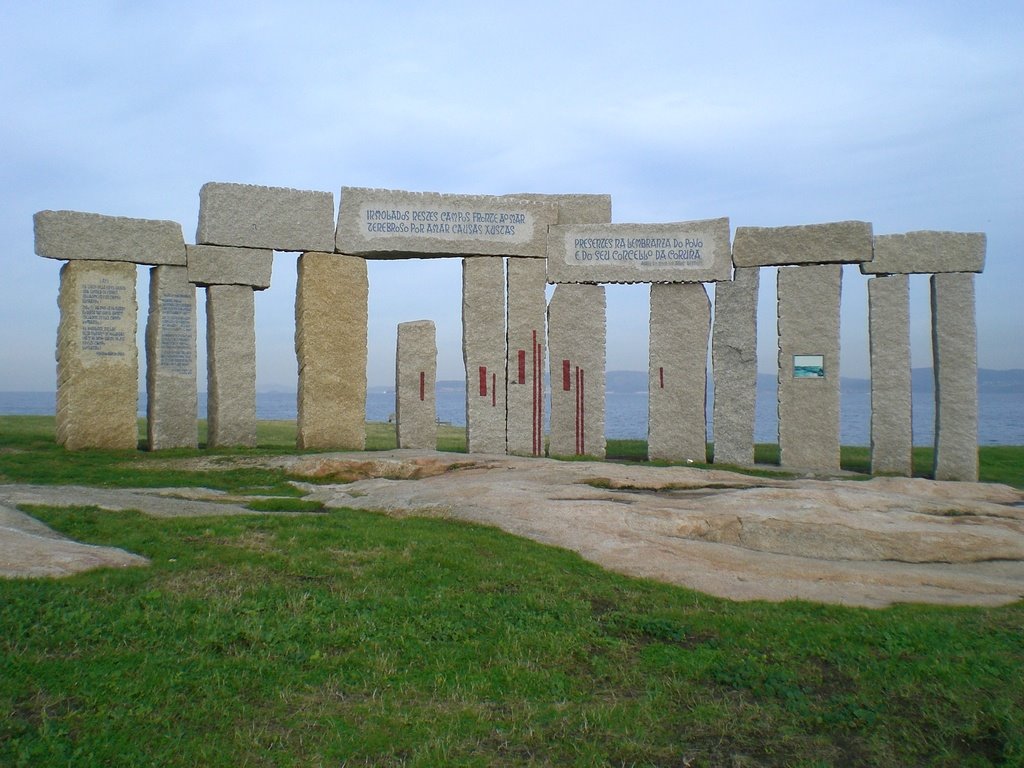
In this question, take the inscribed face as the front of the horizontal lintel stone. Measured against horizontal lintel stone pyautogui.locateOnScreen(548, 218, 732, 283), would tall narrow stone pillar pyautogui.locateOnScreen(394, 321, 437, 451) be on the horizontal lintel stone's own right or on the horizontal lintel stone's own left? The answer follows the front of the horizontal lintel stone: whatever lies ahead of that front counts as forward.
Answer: on the horizontal lintel stone's own right

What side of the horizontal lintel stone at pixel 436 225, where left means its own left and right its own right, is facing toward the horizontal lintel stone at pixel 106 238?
right

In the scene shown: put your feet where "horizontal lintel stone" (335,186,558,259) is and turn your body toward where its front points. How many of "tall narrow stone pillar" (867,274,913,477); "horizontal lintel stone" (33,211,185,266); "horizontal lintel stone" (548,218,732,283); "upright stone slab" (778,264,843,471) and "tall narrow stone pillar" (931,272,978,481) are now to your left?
4

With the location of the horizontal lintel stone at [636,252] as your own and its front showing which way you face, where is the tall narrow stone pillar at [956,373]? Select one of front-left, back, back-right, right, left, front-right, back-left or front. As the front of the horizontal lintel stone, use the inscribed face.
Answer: left

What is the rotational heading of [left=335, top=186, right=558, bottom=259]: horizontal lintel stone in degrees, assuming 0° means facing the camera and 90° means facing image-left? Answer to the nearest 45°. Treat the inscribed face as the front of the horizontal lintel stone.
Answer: approximately 0°

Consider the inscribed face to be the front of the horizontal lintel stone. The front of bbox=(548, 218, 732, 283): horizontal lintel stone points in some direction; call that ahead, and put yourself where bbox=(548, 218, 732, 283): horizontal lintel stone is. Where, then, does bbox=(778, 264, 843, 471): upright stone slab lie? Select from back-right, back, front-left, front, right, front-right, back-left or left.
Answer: left

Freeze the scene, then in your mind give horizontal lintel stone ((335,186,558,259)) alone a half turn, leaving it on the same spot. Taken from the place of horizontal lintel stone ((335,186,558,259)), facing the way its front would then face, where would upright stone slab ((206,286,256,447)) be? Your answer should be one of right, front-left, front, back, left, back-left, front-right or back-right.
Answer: left

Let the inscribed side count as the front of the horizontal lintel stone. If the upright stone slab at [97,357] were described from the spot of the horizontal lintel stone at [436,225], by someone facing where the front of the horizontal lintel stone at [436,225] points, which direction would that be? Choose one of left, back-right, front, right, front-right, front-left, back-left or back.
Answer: right

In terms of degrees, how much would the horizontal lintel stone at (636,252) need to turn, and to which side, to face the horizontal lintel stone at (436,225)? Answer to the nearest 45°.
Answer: approximately 90° to its right

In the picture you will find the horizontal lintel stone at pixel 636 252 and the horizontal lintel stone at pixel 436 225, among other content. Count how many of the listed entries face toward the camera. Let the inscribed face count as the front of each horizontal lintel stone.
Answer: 2

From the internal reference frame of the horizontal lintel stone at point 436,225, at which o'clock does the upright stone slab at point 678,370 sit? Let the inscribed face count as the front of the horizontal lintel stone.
The upright stone slab is roughly at 9 o'clock from the horizontal lintel stone.

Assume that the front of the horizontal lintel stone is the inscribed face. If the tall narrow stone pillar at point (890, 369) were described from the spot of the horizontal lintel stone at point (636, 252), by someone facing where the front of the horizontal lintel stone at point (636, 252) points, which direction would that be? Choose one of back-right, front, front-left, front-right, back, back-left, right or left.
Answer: left

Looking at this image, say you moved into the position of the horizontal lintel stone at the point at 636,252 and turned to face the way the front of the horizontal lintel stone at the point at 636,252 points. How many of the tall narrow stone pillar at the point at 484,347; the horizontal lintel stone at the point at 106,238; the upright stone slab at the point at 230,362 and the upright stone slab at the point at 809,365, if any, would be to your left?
1
